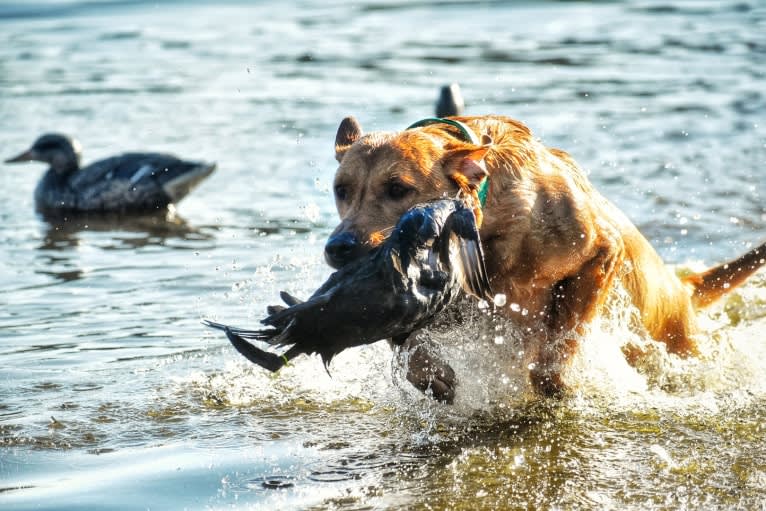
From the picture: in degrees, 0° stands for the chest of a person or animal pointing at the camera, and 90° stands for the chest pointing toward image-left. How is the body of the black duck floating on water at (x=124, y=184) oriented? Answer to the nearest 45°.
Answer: approximately 90°
